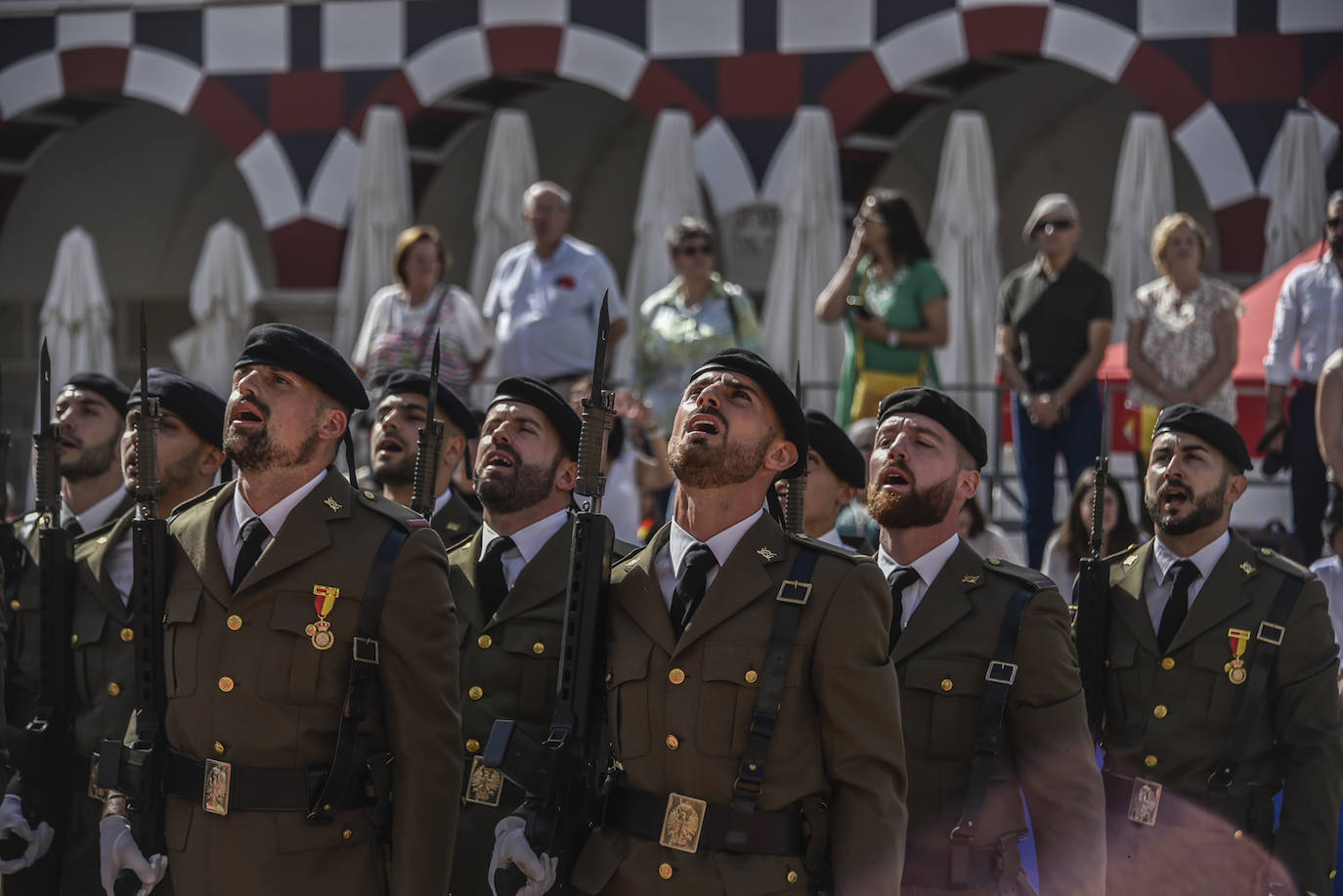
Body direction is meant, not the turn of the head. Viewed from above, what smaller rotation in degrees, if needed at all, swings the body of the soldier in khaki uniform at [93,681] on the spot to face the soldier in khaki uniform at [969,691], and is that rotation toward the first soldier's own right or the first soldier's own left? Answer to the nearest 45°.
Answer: approximately 90° to the first soldier's own left

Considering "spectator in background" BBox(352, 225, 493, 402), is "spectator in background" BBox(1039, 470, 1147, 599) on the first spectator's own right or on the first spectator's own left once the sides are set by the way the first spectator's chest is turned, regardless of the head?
on the first spectator's own left

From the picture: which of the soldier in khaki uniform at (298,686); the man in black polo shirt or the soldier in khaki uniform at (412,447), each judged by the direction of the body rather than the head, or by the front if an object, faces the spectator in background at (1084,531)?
the man in black polo shirt

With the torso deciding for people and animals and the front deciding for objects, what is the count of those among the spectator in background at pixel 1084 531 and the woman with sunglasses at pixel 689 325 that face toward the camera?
2

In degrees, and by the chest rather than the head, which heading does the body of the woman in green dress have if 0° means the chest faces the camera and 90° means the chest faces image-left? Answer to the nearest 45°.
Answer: approximately 45°

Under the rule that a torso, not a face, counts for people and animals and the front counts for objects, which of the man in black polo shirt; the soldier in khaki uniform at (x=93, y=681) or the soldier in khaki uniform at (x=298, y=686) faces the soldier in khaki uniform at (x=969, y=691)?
the man in black polo shirt

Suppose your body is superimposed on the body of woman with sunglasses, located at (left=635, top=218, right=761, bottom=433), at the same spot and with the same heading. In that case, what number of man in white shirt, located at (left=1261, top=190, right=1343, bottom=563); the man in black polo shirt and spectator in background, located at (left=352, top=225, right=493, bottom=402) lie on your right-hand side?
1

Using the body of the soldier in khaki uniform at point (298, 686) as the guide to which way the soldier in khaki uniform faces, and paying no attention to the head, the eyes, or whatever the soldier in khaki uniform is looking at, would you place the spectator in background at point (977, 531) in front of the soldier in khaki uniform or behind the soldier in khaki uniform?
behind

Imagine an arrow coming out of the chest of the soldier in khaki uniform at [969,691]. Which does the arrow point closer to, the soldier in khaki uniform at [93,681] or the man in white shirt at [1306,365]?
the soldier in khaki uniform

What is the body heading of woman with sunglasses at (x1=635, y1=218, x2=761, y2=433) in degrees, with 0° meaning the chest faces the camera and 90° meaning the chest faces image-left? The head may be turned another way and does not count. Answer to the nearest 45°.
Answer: approximately 0°

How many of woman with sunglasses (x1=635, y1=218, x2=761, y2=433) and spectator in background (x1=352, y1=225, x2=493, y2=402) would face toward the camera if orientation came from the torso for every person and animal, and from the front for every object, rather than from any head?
2
